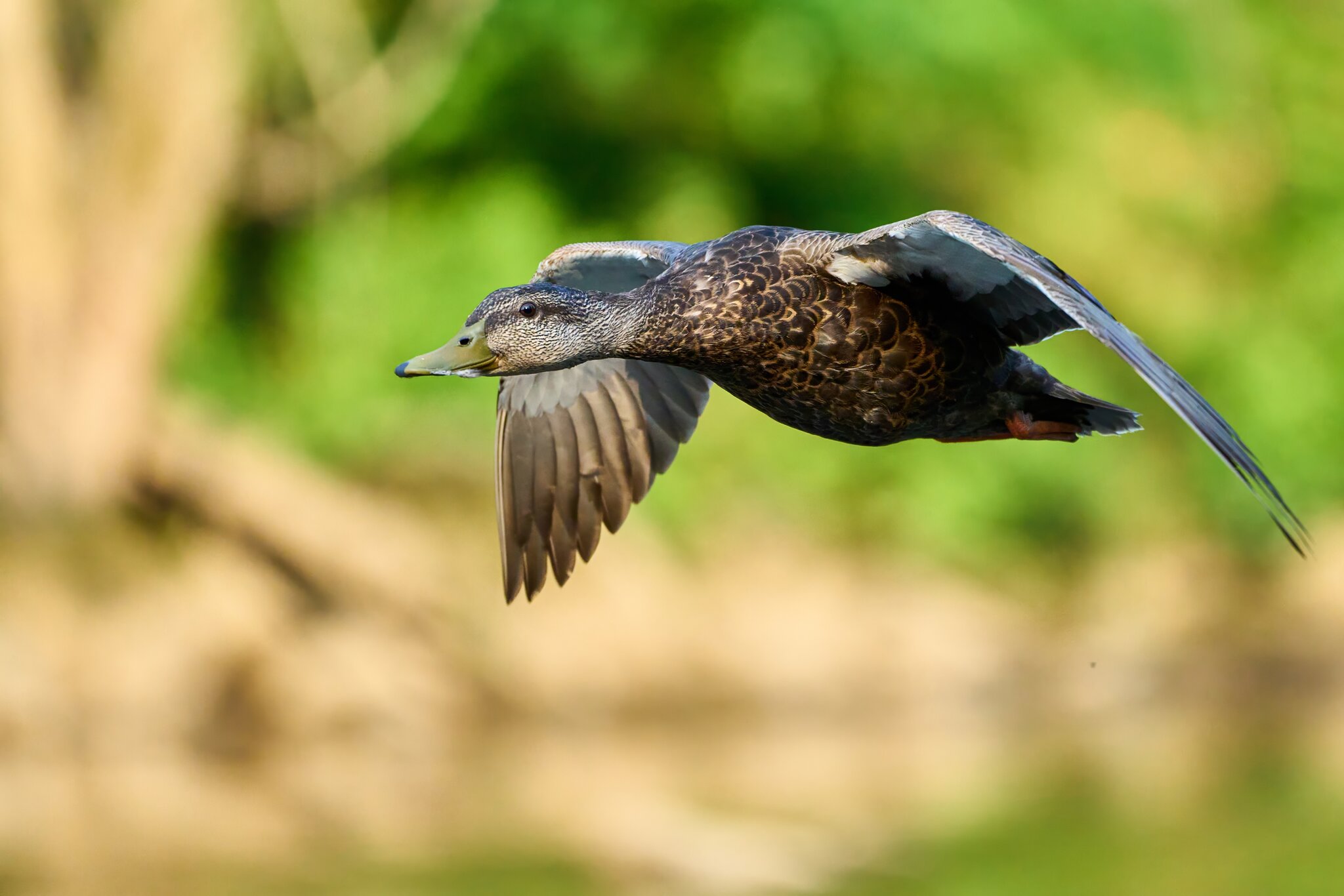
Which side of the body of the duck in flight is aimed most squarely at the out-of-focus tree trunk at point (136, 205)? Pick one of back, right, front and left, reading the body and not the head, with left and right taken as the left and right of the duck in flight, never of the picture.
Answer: right

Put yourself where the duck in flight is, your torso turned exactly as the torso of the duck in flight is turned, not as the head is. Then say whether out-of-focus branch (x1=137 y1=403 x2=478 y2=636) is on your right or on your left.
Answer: on your right

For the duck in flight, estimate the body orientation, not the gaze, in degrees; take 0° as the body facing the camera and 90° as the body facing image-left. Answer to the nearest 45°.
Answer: approximately 45°

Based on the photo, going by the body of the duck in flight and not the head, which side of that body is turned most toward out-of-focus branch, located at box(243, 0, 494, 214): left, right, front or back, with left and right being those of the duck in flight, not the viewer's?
right
